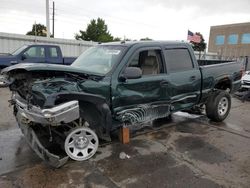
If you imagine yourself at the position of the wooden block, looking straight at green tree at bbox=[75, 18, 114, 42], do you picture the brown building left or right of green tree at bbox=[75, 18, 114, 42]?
right

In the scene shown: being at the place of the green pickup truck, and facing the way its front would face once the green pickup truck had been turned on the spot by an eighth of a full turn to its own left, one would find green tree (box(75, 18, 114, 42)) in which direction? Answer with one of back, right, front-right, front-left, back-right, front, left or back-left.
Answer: back

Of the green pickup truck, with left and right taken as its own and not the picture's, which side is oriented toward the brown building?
back

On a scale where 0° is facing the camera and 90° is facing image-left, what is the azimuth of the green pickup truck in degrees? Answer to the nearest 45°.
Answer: approximately 45°
